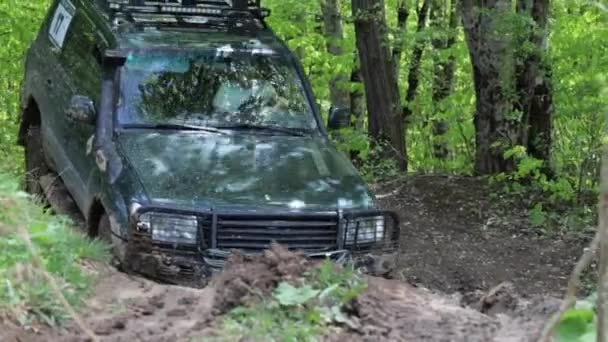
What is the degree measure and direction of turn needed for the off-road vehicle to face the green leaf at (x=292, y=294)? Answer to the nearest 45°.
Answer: approximately 45° to its right

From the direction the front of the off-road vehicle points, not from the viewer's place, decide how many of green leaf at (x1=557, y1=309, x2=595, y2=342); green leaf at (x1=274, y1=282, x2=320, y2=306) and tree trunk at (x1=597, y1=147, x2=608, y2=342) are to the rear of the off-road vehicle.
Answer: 0

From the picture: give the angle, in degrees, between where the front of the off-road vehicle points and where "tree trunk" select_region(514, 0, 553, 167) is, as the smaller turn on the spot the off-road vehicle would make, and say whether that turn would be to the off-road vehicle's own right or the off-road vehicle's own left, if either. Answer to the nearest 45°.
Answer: approximately 90° to the off-road vehicle's own left

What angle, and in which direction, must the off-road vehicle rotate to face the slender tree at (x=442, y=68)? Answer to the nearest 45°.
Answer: approximately 90° to its left

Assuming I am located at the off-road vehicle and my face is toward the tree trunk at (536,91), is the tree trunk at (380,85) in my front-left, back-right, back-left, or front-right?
front-left

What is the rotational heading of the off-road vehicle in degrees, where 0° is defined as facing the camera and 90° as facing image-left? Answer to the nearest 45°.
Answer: approximately 315°

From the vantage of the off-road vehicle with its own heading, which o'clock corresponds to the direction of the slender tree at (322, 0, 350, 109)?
The slender tree is roughly at 8 o'clock from the off-road vehicle.

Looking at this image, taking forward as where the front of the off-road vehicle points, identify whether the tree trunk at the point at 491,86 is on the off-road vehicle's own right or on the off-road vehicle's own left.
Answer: on the off-road vehicle's own left

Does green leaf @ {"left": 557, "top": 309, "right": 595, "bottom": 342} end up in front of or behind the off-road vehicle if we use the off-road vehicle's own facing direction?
in front
